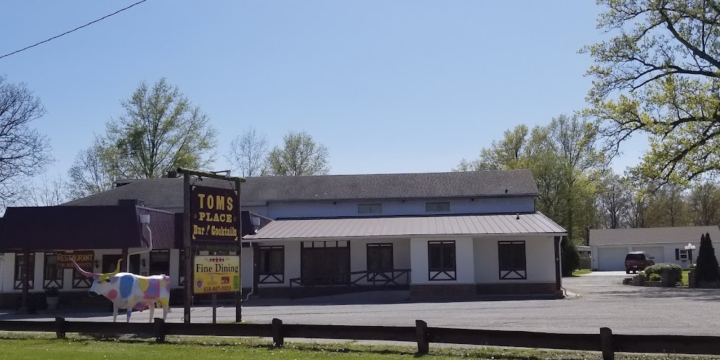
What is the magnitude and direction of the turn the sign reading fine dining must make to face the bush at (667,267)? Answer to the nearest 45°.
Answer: approximately 135° to its left

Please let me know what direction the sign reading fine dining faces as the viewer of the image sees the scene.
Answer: facing the viewer

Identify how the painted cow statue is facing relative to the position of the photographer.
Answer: facing to the left of the viewer

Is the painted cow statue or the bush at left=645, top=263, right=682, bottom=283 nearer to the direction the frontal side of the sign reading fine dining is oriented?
the painted cow statue

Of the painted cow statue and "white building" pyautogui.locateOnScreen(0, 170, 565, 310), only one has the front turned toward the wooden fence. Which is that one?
the white building

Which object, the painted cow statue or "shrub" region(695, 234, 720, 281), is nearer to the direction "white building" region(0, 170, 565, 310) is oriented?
the painted cow statue

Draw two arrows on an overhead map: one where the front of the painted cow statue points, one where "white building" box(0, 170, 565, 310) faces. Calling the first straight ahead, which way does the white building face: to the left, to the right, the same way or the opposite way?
to the left

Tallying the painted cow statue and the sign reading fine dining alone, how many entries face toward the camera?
1

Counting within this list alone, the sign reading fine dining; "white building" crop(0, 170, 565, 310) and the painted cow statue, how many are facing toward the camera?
2

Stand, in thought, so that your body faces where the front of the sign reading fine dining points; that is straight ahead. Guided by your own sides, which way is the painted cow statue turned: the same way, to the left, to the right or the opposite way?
to the right

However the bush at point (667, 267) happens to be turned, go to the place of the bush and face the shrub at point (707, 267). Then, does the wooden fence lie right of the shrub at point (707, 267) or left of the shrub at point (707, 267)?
right

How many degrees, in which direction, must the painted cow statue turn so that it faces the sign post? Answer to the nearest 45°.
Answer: approximately 180°

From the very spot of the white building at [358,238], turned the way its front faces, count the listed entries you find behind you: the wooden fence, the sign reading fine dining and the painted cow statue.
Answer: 0

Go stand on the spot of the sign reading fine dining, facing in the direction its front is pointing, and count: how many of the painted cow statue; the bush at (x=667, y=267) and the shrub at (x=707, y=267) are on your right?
1

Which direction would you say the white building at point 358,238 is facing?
toward the camera

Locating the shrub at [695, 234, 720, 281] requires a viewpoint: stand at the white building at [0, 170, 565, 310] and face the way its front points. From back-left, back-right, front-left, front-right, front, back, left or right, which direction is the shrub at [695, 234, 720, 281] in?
left

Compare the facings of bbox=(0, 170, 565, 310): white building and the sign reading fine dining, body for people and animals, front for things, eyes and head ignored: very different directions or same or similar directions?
same or similar directions

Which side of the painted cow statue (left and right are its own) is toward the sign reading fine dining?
back

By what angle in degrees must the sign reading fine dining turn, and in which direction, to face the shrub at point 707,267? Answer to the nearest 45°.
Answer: approximately 135° to its left

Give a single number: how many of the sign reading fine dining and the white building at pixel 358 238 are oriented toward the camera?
2
